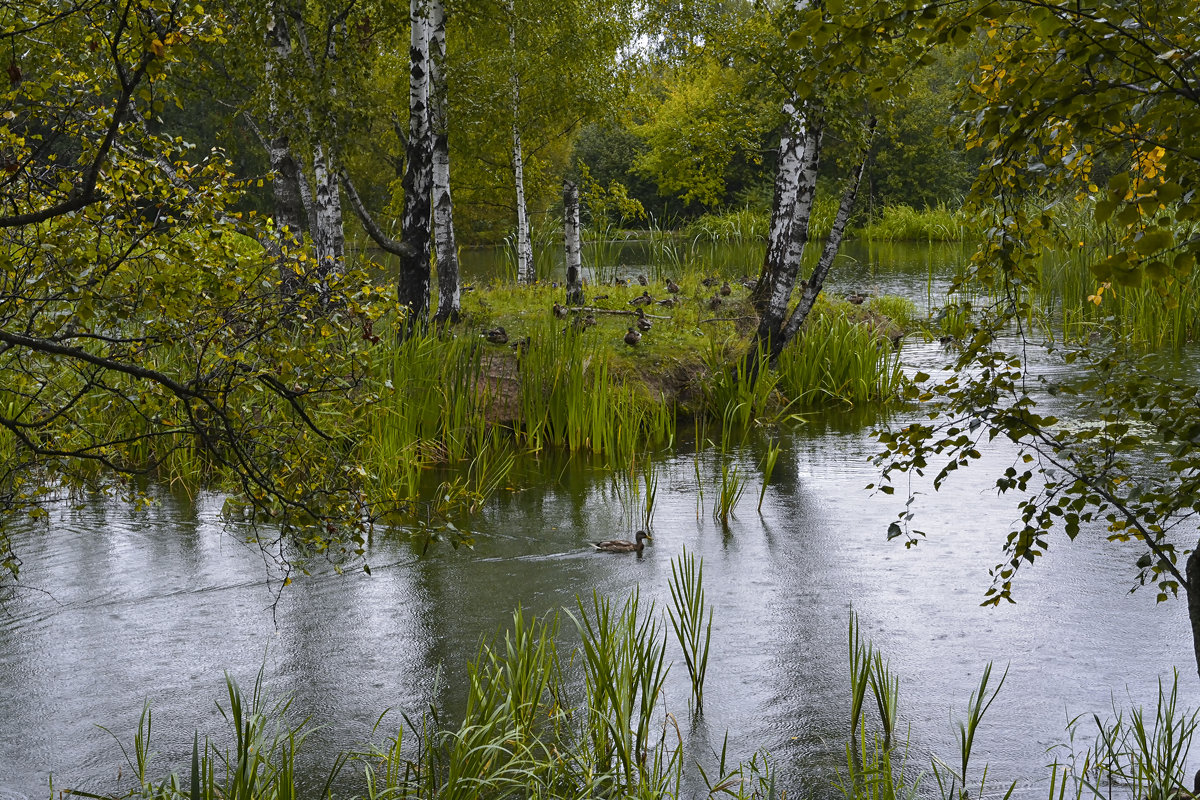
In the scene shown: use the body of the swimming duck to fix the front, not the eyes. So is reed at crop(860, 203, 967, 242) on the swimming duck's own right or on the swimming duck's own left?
on the swimming duck's own left

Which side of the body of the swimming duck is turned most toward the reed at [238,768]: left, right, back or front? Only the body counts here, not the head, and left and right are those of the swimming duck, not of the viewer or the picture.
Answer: right

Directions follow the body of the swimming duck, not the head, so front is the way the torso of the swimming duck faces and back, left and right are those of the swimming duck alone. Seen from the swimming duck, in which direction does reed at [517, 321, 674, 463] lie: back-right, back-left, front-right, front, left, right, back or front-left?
left

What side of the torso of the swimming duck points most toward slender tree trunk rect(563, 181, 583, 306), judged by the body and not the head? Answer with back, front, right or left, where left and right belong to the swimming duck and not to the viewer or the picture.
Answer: left

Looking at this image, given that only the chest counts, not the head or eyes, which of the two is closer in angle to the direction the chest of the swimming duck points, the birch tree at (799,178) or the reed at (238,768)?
the birch tree

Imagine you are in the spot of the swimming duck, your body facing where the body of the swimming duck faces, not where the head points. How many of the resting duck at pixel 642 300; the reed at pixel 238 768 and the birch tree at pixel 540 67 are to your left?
2

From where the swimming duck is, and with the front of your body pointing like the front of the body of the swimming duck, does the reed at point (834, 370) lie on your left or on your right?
on your left

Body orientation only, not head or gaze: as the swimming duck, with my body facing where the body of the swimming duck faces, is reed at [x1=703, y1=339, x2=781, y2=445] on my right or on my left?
on my left

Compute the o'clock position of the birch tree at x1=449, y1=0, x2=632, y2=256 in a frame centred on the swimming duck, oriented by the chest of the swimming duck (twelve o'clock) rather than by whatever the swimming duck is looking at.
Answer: The birch tree is roughly at 9 o'clock from the swimming duck.

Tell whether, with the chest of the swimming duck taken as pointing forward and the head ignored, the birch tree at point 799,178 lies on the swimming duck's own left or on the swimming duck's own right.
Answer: on the swimming duck's own left

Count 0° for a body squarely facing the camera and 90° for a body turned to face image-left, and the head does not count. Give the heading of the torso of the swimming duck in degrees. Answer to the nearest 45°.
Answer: approximately 270°

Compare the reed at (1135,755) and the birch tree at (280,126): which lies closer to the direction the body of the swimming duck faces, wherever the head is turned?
the reed
